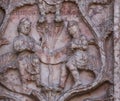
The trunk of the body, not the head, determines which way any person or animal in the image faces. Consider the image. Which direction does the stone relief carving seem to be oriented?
toward the camera

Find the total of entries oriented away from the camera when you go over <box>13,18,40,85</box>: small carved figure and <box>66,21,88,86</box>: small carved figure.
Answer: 0

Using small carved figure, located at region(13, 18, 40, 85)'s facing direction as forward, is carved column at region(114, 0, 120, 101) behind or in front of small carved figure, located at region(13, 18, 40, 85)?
in front

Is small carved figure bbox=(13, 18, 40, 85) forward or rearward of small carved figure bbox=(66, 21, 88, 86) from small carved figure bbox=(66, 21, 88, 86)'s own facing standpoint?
forward
